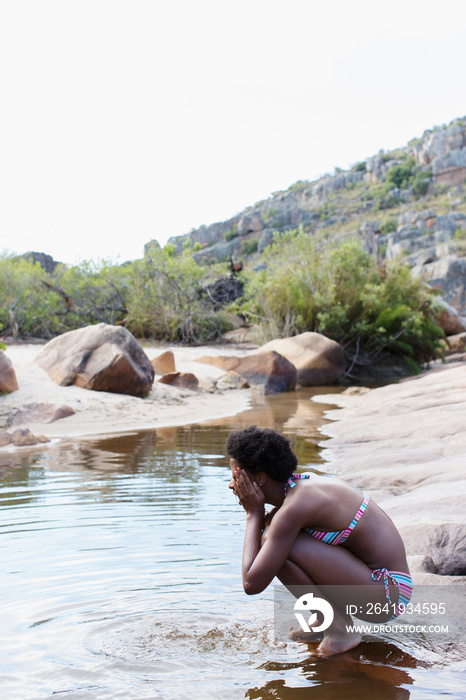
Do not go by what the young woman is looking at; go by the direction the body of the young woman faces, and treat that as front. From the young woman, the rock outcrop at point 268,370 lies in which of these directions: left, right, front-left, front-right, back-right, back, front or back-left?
right

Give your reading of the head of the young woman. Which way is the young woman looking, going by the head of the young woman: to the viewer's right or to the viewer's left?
to the viewer's left

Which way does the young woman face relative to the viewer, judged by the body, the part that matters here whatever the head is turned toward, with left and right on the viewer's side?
facing to the left of the viewer

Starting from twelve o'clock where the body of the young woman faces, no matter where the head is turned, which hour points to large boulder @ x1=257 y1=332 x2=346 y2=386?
The large boulder is roughly at 3 o'clock from the young woman.

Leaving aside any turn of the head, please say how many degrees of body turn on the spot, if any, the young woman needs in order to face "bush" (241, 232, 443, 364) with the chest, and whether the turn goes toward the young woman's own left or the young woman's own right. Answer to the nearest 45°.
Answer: approximately 90° to the young woman's own right
